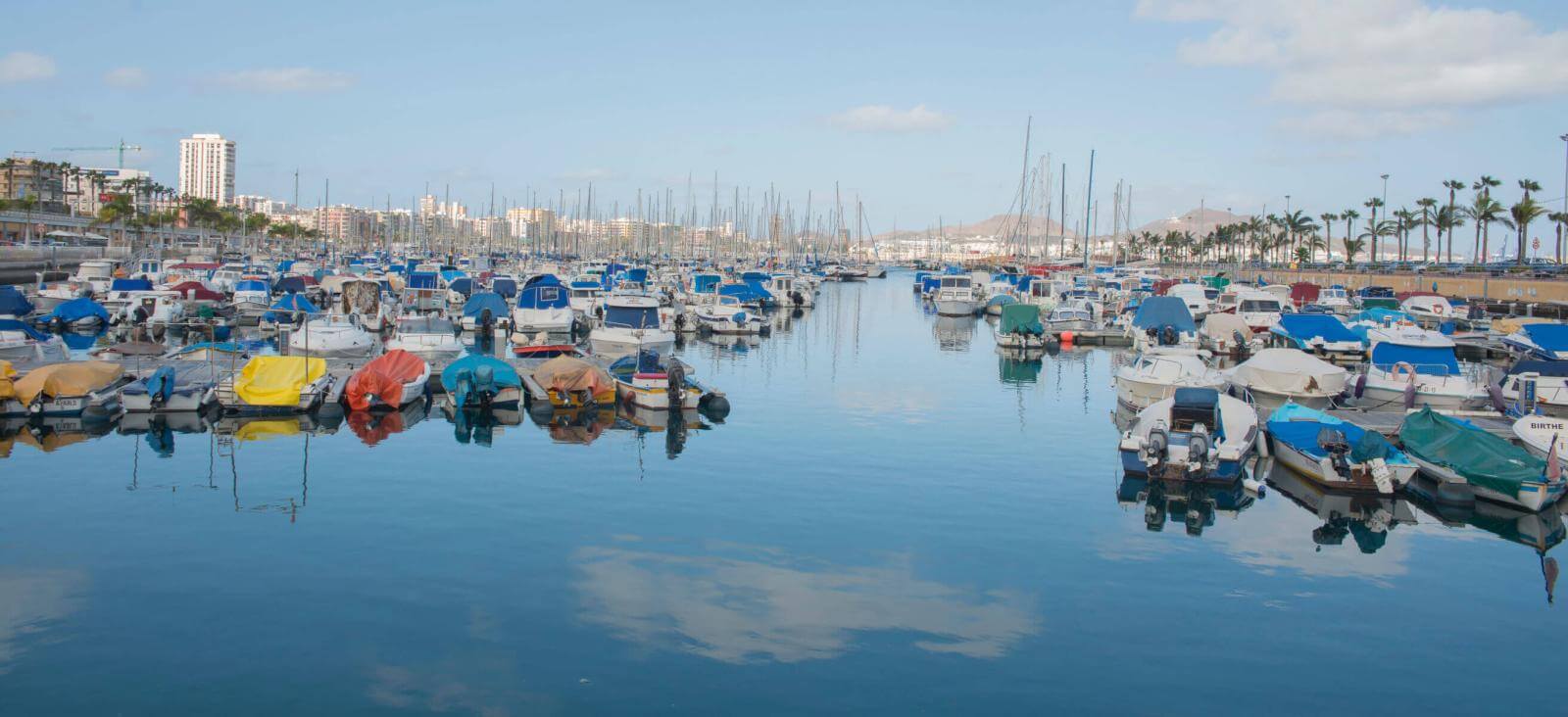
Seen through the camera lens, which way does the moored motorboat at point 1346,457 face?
facing away from the viewer and to the left of the viewer

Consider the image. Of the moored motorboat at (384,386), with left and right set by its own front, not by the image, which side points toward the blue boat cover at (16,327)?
left

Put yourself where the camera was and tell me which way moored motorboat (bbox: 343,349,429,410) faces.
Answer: facing away from the viewer and to the right of the viewer

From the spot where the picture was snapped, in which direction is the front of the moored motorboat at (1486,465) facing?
facing away from the viewer and to the left of the viewer

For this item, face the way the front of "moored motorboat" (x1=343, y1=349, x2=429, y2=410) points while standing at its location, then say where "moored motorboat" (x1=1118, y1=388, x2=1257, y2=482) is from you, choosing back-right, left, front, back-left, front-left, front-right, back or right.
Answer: right

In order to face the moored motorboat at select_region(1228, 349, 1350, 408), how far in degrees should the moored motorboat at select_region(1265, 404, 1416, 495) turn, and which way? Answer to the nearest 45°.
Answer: approximately 45° to its right

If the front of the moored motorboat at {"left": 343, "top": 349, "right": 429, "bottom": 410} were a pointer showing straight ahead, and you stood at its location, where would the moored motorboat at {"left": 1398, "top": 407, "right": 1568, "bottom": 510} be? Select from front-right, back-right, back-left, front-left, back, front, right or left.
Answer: right
